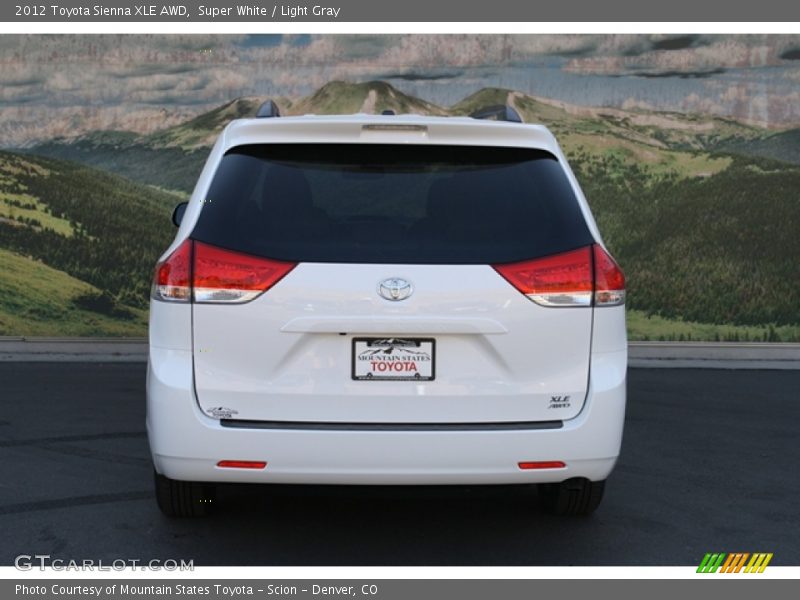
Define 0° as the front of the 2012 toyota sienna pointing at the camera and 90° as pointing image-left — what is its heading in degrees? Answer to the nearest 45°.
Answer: approximately 180°
